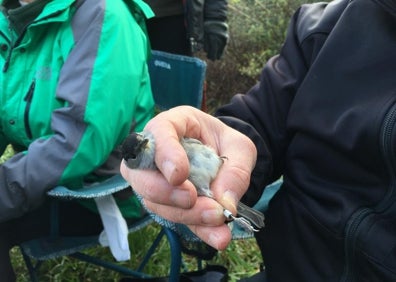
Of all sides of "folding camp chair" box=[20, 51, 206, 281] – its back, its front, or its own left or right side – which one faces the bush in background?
back

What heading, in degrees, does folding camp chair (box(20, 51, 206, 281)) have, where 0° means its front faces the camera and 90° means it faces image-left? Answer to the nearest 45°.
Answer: approximately 45°
